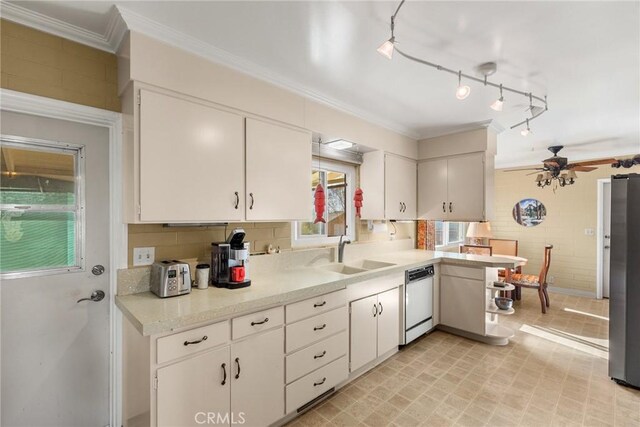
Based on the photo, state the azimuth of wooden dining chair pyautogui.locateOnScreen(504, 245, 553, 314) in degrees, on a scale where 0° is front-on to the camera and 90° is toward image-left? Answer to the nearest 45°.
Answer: approximately 90°

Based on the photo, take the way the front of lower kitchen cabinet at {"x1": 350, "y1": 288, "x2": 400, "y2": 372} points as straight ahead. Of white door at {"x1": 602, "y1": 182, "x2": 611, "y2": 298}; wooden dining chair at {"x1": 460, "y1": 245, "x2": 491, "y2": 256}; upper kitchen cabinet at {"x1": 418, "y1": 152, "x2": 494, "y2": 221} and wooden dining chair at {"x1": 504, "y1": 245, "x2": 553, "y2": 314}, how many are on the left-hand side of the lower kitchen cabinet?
4

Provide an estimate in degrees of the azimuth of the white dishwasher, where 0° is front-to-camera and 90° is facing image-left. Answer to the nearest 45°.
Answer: approximately 315°

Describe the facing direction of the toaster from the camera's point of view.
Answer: facing the viewer and to the right of the viewer

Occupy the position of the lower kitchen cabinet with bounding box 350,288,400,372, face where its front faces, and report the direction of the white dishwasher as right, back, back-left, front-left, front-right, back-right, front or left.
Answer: left

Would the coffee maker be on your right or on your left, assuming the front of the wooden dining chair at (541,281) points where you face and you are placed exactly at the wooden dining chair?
on your left

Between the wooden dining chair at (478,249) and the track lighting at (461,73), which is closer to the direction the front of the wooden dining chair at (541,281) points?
the wooden dining chair

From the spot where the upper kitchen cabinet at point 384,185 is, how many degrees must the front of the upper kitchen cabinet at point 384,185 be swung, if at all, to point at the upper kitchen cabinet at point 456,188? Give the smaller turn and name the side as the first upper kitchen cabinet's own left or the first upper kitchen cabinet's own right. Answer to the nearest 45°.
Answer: approximately 45° to the first upper kitchen cabinet's own left

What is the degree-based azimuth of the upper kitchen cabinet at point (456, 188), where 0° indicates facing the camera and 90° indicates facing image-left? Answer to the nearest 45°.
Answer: approximately 45°

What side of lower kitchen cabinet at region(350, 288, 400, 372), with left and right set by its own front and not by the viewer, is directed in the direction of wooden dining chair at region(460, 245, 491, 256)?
left

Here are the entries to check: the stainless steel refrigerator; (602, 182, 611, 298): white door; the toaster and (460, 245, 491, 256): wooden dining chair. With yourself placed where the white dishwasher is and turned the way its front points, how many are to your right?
1
